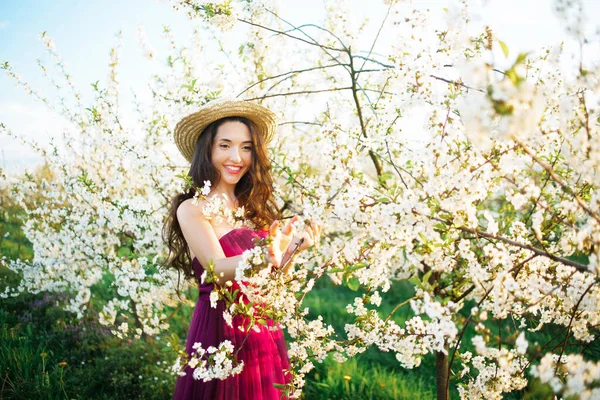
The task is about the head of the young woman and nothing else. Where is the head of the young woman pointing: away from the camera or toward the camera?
toward the camera

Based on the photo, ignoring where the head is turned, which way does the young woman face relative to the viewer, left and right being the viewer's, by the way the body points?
facing the viewer and to the right of the viewer
